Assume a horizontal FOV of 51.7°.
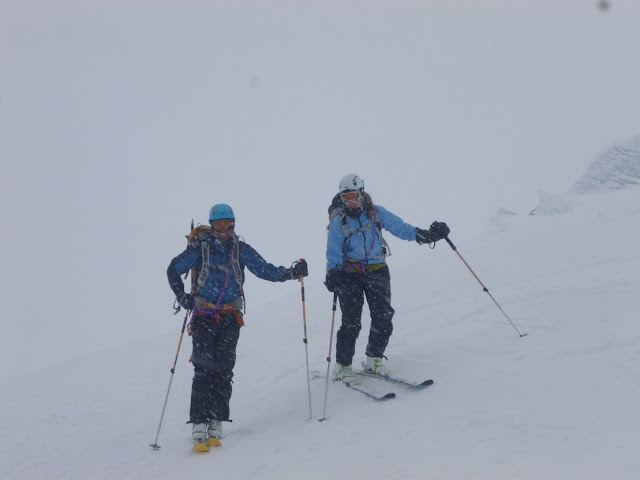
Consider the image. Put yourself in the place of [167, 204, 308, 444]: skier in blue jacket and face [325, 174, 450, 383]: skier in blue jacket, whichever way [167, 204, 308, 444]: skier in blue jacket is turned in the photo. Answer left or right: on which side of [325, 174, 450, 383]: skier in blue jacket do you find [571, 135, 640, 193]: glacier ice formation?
left

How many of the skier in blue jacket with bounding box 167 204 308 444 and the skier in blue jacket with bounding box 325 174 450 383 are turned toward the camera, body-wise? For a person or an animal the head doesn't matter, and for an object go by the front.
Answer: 2

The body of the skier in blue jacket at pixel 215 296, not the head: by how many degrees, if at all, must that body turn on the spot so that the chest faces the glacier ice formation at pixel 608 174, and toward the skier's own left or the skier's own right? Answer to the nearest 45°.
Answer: approximately 135° to the skier's own left

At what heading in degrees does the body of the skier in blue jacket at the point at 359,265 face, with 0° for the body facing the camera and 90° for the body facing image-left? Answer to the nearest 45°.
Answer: approximately 0°

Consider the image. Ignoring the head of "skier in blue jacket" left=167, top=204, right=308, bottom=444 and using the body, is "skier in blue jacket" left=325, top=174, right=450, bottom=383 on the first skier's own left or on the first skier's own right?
on the first skier's own left

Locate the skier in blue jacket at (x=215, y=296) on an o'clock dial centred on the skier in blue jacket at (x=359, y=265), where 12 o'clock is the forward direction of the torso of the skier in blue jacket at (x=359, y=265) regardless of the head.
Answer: the skier in blue jacket at (x=215, y=296) is roughly at 2 o'clock from the skier in blue jacket at (x=359, y=265).
